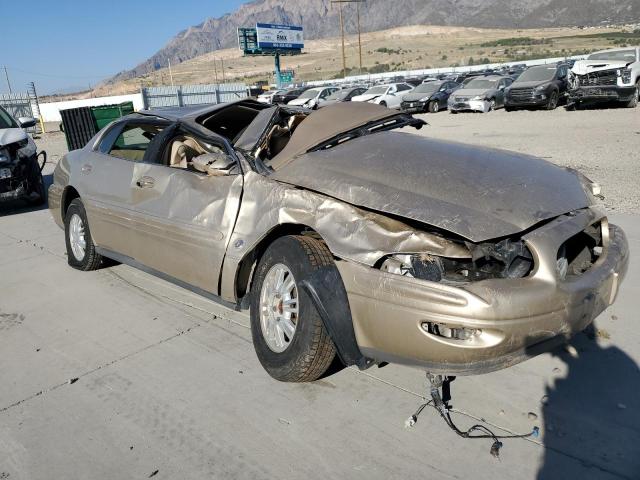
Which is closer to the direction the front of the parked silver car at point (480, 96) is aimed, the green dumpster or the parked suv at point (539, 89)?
the green dumpster

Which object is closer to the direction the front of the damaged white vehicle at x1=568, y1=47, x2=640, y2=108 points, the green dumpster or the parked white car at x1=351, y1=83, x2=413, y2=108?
the green dumpster

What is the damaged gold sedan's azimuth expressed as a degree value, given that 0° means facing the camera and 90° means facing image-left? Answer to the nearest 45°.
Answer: approximately 315°

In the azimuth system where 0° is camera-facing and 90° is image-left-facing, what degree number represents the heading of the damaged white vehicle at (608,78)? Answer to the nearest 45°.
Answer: approximately 45°

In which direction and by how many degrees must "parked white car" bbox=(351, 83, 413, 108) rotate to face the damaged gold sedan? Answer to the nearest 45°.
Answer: approximately 45° to its left

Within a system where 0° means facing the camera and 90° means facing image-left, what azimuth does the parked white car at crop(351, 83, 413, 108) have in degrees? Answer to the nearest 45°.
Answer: approximately 45°
